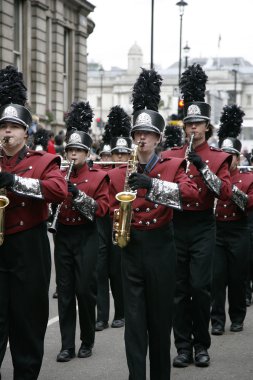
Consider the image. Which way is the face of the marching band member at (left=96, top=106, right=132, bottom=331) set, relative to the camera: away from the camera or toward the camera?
toward the camera

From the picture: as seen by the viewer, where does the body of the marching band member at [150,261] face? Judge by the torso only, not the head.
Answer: toward the camera

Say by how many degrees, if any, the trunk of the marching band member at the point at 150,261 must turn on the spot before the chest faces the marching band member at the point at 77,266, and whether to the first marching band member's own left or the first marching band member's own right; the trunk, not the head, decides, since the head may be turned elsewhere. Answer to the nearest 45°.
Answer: approximately 135° to the first marching band member's own right

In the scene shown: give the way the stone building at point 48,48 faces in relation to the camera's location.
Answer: facing the viewer and to the right of the viewer

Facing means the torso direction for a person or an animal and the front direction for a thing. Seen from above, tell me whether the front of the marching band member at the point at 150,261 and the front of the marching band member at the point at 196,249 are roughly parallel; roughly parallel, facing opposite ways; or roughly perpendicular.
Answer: roughly parallel

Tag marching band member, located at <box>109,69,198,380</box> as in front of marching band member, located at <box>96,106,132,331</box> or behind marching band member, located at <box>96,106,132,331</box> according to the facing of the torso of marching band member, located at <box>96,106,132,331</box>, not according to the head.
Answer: in front

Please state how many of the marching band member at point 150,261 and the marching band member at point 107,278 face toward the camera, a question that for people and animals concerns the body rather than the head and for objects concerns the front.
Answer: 2

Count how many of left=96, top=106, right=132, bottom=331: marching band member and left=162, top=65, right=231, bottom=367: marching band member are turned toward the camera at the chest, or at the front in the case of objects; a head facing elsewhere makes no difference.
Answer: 2

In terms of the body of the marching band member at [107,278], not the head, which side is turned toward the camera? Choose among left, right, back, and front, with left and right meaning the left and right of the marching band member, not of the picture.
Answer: front

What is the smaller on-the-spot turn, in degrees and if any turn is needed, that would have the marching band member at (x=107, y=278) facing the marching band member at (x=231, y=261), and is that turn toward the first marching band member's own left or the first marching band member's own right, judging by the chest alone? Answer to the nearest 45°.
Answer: approximately 90° to the first marching band member's own left

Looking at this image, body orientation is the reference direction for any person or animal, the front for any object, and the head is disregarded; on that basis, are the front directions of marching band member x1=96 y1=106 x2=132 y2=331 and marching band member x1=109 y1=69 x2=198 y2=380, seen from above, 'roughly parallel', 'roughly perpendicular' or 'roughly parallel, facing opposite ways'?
roughly parallel

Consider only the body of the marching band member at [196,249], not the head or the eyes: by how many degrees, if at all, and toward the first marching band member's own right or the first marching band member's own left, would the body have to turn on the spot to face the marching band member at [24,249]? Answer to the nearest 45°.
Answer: approximately 45° to the first marching band member's own right

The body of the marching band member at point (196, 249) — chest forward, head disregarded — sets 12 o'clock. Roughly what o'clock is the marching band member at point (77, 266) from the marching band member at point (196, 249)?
the marching band member at point (77, 266) is roughly at 3 o'clock from the marching band member at point (196, 249).

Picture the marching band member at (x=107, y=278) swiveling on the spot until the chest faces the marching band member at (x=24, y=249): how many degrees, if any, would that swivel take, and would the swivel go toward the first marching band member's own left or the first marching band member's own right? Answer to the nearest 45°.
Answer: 0° — they already face them

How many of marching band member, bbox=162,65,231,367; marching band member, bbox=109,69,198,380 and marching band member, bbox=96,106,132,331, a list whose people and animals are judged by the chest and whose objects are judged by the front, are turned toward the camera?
3

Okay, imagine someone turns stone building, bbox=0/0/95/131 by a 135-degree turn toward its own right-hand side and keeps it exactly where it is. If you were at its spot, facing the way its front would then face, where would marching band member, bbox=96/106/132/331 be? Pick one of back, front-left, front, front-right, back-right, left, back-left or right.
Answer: left
